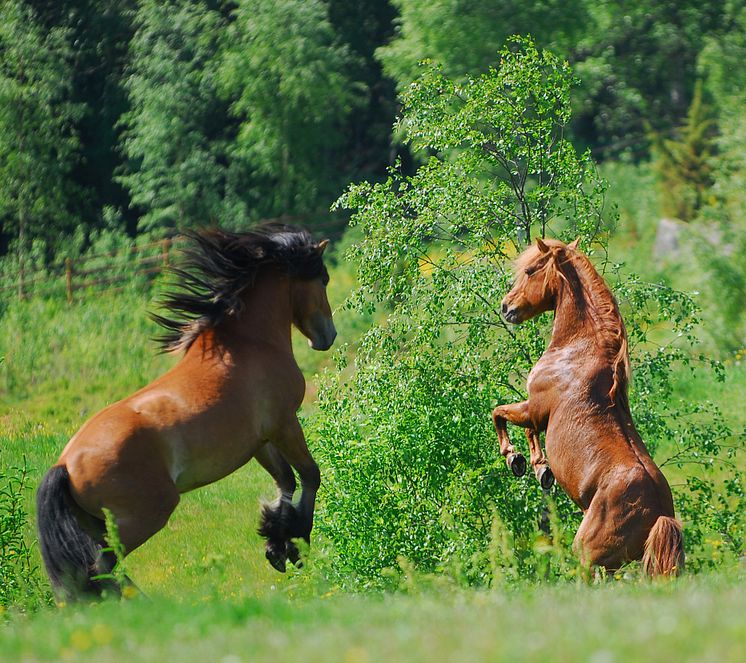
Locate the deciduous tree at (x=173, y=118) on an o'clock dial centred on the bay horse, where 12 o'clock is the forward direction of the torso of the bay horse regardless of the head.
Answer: The deciduous tree is roughly at 9 o'clock from the bay horse.

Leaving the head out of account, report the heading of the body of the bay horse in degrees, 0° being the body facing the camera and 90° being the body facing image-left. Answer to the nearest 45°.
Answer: approximately 270°

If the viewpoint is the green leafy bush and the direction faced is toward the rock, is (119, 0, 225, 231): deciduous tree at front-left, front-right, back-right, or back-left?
front-left

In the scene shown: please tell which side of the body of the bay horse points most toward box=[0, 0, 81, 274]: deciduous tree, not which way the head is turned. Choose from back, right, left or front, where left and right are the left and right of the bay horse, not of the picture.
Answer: left

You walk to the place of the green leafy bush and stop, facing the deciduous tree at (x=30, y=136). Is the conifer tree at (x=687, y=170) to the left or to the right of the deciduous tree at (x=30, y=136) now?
right

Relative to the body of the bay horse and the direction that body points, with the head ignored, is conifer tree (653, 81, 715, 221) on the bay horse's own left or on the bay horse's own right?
on the bay horse's own left

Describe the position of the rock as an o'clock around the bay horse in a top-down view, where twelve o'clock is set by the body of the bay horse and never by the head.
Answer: The rock is roughly at 10 o'clock from the bay horse.

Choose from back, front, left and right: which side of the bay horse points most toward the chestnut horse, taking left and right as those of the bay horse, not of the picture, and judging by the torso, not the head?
front
